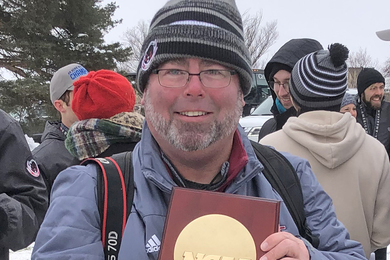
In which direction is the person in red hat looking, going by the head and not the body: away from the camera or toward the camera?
away from the camera

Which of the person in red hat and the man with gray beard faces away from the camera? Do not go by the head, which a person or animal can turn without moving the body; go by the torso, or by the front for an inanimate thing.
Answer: the person in red hat

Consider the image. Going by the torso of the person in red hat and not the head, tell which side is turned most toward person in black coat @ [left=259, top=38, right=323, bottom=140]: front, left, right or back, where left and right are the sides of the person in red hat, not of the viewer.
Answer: right

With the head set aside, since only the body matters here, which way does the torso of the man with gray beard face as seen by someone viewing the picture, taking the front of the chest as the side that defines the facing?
toward the camera

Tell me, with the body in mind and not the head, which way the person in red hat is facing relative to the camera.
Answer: away from the camera

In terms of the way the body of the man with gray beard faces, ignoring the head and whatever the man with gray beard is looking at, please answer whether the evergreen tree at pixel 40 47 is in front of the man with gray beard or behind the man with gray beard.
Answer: behind

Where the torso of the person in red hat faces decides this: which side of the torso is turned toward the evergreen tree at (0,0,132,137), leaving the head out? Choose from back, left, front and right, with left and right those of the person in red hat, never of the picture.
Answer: front

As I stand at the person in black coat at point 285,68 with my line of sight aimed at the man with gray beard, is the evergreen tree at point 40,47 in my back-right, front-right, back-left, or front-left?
back-right

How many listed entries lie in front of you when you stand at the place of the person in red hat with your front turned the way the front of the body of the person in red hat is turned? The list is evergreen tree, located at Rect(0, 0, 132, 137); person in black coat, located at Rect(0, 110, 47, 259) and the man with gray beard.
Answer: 1

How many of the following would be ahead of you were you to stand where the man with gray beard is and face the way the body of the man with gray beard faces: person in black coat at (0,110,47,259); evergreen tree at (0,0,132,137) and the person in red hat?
0

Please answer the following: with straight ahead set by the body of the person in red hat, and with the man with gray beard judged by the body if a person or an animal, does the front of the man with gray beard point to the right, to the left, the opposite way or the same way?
the opposite way

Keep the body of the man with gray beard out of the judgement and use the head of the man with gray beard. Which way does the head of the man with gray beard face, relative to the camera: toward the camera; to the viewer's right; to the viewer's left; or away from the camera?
toward the camera
